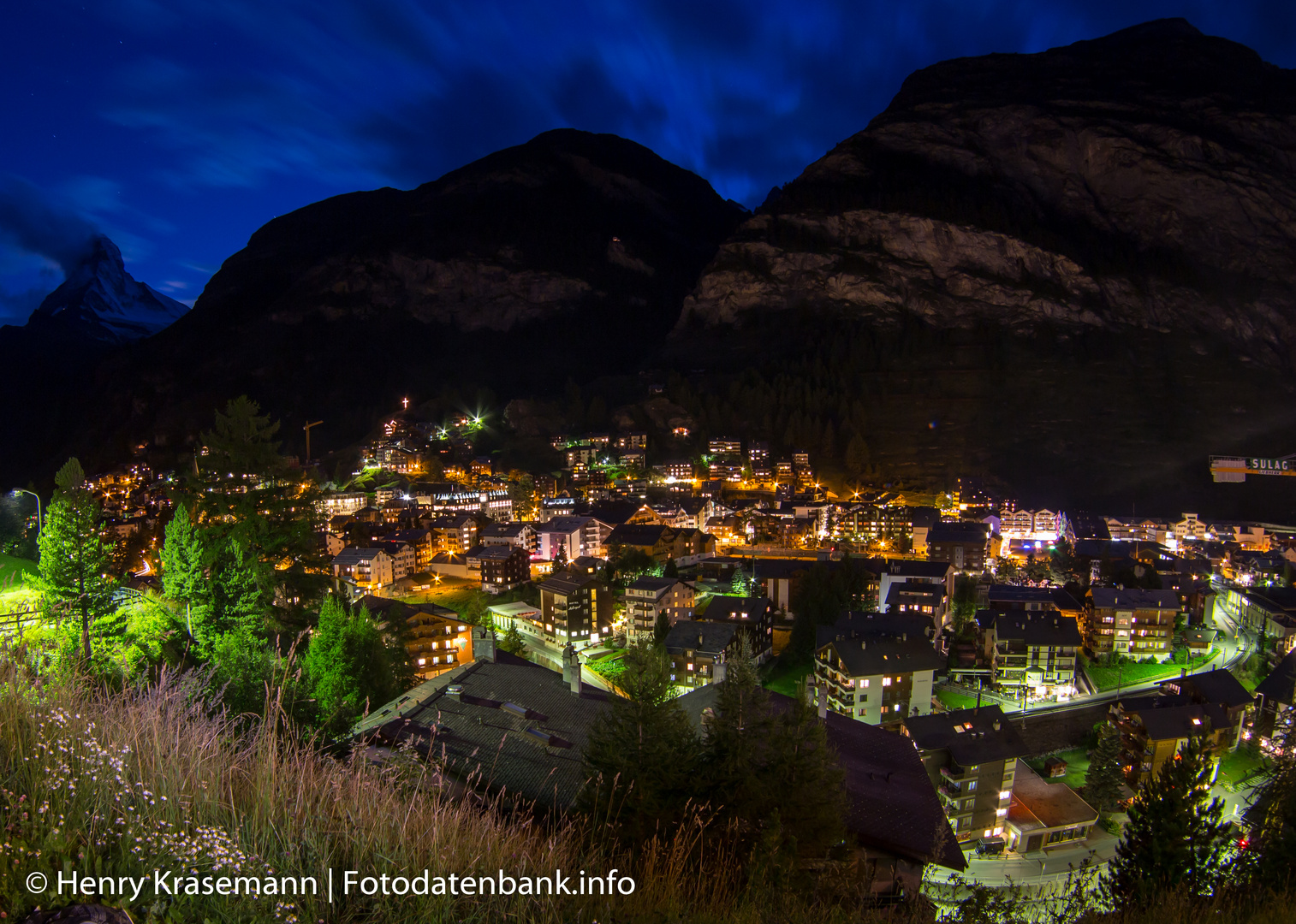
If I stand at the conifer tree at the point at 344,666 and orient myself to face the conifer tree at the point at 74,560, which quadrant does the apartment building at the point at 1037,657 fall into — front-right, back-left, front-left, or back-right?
back-right

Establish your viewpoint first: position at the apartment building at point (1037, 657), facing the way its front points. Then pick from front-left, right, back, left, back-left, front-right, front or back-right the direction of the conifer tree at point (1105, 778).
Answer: front

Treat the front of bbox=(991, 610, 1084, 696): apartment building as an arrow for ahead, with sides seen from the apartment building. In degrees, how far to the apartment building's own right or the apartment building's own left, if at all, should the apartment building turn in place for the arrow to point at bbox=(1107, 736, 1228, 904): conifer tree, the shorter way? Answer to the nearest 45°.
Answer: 0° — it already faces it

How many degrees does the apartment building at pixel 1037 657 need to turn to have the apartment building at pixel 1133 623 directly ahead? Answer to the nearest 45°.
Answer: approximately 135° to its left

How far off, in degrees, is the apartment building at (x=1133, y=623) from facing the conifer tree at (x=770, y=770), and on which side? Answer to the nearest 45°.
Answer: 0° — it already faces it

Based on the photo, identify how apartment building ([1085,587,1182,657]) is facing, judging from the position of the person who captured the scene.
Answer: facing the viewer

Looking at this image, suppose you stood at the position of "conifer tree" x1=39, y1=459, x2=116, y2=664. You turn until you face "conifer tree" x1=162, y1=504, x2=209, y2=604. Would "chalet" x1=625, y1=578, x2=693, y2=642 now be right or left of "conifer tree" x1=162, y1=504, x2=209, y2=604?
right

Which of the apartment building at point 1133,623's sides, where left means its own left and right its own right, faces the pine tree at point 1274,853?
front

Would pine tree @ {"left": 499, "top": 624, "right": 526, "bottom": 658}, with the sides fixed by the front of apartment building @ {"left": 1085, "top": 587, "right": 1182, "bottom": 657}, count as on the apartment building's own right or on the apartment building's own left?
on the apartment building's own right

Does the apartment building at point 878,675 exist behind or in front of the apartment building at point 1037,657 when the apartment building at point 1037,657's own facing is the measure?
in front

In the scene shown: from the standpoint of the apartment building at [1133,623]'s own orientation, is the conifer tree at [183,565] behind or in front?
in front

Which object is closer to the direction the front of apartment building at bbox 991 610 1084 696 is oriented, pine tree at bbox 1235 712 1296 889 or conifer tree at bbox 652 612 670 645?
the pine tree

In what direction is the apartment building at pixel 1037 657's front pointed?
toward the camera
